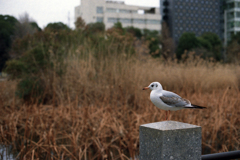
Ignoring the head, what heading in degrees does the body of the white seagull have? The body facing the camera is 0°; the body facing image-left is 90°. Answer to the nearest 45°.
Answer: approximately 90°

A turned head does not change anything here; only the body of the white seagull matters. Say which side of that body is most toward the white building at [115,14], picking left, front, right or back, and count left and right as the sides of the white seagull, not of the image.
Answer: right
